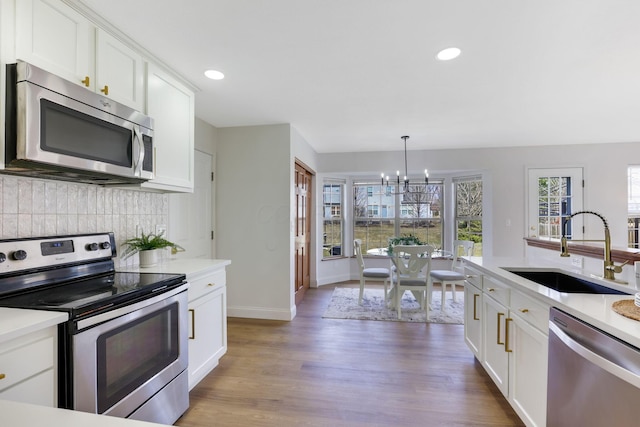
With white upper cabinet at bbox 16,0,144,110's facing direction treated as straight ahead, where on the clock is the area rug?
The area rug is roughly at 10 o'clock from the white upper cabinet.

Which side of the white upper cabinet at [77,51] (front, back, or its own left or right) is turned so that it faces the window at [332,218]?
left

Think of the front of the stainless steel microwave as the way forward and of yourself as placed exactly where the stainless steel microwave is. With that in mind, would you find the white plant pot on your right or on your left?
on your left

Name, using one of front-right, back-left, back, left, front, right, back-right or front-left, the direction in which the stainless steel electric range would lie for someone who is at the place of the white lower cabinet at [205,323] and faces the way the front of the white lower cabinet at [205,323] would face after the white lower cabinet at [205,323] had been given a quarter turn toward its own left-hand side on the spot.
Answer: back

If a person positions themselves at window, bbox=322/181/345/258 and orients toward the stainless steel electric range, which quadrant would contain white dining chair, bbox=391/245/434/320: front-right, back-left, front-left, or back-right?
front-left

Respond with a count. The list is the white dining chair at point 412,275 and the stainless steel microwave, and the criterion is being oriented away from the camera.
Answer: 1

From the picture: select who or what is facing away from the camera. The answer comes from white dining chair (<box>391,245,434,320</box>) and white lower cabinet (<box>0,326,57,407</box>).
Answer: the white dining chair

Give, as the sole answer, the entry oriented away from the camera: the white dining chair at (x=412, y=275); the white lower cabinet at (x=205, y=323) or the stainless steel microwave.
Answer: the white dining chair

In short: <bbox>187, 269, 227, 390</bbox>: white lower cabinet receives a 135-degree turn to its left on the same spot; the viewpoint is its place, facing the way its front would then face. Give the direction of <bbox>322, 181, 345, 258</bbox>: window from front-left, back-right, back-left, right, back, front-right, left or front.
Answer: front-right

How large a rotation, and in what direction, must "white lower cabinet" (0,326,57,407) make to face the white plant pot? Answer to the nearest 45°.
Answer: approximately 90° to its left

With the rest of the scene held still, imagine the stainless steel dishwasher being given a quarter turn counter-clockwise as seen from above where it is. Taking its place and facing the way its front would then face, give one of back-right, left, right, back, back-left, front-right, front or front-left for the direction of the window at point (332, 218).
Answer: back

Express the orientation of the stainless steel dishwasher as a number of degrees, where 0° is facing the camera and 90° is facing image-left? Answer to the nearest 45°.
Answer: approximately 45°

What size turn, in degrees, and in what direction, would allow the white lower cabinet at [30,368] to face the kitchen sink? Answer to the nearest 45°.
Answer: approximately 45° to its left

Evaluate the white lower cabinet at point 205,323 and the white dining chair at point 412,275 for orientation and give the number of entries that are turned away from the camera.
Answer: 1

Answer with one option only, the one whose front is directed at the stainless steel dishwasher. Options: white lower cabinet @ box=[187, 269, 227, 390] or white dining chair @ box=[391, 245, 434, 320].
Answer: the white lower cabinet

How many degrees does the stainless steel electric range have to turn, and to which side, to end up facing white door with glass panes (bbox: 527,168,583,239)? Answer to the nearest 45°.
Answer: approximately 45° to its left

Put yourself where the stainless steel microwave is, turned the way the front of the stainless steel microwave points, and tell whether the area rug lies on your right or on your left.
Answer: on your left

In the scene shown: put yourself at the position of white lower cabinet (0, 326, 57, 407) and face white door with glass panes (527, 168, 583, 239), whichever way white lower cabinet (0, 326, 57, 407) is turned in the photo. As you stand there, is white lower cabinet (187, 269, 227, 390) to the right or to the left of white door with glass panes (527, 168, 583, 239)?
left

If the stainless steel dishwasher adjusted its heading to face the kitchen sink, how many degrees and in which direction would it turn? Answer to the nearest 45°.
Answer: approximately 135° to its right

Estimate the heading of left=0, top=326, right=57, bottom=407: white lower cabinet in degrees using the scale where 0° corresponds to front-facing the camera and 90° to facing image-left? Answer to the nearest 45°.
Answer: approximately 315°

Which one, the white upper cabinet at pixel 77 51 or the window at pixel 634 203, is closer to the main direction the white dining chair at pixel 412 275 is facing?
the window
